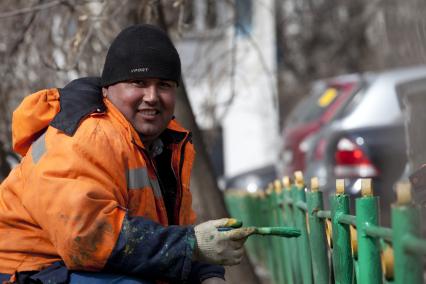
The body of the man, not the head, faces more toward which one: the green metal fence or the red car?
the green metal fence

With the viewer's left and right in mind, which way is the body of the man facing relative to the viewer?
facing the viewer and to the right of the viewer

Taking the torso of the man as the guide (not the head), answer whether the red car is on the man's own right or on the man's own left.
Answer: on the man's own left

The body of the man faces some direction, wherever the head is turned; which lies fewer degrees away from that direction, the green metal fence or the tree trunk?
the green metal fence

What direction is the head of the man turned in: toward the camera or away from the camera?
toward the camera

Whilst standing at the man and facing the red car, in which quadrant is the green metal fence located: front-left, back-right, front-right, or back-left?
front-right

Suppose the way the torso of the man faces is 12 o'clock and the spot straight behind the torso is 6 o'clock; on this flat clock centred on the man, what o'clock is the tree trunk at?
The tree trunk is roughly at 8 o'clock from the man.
